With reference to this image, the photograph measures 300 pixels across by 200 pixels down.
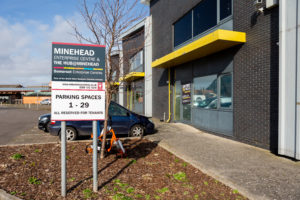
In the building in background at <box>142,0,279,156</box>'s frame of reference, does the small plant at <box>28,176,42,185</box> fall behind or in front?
in front

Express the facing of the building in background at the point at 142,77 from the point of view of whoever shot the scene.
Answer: facing the viewer and to the left of the viewer

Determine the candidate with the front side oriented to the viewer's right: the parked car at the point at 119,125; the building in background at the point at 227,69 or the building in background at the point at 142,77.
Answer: the parked car

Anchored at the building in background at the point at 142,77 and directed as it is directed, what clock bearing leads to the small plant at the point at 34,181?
The small plant is roughly at 11 o'clock from the building in background.

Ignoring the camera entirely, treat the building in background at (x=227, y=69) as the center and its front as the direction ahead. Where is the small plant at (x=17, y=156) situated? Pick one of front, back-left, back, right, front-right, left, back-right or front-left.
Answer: front

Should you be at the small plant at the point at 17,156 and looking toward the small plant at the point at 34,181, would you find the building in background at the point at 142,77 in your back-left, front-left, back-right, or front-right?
back-left

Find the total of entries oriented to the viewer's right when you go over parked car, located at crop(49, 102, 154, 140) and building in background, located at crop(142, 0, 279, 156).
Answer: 1

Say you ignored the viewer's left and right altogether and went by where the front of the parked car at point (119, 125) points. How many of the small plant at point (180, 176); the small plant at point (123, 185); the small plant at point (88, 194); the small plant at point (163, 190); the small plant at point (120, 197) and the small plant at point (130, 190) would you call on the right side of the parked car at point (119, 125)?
6

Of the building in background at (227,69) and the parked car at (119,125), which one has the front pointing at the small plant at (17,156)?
the building in background

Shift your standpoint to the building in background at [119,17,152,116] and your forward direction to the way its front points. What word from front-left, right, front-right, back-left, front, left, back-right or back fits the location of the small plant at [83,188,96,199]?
front-left

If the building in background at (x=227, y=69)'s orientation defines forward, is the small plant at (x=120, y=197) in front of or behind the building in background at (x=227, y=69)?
in front

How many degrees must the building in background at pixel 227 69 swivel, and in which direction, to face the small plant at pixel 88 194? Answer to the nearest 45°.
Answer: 0° — it already faces it

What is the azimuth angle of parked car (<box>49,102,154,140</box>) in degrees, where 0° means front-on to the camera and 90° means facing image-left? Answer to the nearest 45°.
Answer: approximately 270°

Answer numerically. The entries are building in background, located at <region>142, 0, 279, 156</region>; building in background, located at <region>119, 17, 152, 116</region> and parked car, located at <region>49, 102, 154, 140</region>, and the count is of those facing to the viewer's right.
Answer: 1
